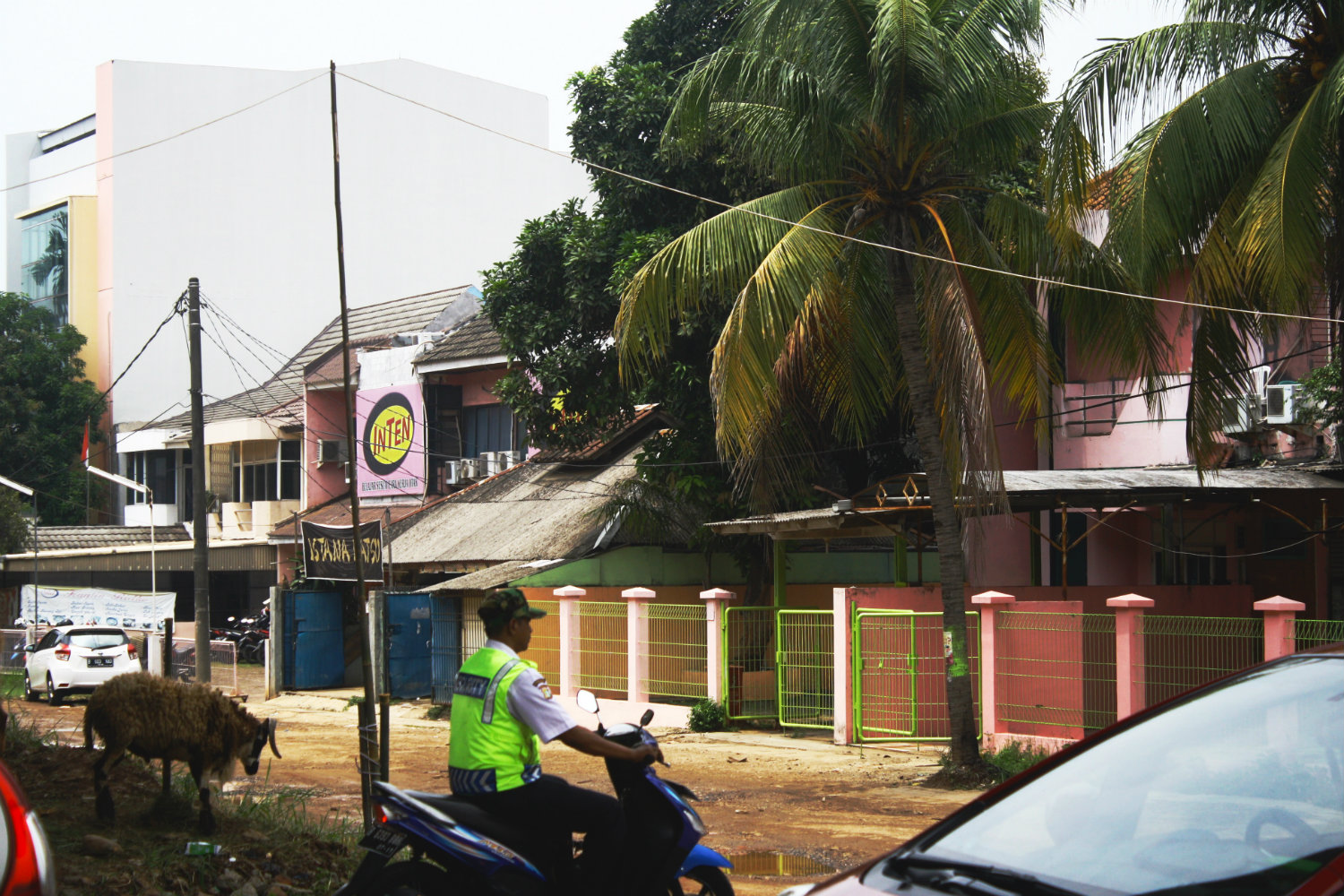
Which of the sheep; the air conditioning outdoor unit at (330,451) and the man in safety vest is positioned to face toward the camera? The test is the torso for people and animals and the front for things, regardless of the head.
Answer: the air conditioning outdoor unit

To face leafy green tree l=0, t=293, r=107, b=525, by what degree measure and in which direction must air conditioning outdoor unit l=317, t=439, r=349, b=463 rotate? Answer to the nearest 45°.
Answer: approximately 135° to its right

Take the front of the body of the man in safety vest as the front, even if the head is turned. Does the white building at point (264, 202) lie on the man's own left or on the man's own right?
on the man's own left

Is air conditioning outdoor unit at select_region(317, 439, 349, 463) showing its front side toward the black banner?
yes

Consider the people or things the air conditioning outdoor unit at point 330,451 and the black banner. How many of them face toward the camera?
2

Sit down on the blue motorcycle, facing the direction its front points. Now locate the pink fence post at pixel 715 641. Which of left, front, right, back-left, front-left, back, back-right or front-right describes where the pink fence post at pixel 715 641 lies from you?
front-left

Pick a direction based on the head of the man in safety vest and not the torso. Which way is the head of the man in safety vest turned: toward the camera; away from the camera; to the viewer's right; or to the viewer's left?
to the viewer's right

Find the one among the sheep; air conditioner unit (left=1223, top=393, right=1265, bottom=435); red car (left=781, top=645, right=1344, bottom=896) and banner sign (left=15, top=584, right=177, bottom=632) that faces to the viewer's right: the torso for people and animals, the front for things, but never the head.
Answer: the sheep

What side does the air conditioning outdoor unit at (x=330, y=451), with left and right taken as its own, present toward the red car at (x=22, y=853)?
front

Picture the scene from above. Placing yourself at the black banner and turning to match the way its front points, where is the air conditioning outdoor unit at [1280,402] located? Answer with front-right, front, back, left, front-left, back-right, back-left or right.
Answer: front-left

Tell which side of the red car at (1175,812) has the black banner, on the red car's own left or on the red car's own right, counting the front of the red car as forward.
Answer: on the red car's own right

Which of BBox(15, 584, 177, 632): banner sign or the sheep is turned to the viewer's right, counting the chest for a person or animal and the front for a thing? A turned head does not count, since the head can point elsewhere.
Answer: the sheep

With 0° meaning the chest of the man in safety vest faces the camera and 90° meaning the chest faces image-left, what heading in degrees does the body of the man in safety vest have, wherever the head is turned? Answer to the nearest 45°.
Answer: approximately 225°

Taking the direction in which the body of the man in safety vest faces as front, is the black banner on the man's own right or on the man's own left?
on the man's own left
